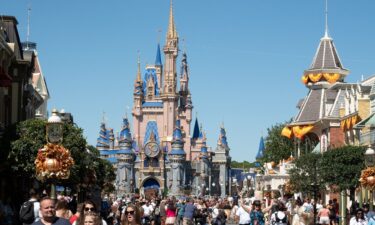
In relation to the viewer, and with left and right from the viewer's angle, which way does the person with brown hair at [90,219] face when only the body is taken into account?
facing the viewer

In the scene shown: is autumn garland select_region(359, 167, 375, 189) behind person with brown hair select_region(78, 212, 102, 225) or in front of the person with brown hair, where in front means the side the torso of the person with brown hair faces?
behind

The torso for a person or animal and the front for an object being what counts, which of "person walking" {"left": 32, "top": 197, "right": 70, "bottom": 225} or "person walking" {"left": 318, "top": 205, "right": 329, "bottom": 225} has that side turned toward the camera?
"person walking" {"left": 32, "top": 197, "right": 70, "bottom": 225}

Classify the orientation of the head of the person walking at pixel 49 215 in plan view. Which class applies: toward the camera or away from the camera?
toward the camera

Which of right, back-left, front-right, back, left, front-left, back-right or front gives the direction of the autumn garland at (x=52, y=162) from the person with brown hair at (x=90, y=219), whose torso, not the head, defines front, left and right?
back

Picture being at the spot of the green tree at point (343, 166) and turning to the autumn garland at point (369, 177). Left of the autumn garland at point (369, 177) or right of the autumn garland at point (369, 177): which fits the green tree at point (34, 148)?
right

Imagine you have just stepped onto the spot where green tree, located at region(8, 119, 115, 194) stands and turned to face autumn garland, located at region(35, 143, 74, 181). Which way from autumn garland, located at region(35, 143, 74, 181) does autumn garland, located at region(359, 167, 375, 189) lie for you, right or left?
left

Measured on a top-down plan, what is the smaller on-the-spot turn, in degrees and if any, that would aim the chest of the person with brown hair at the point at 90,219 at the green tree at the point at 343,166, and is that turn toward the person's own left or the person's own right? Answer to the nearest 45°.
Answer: approximately 180°

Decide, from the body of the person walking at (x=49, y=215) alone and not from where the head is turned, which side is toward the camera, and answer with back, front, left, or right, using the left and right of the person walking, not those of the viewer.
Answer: front
